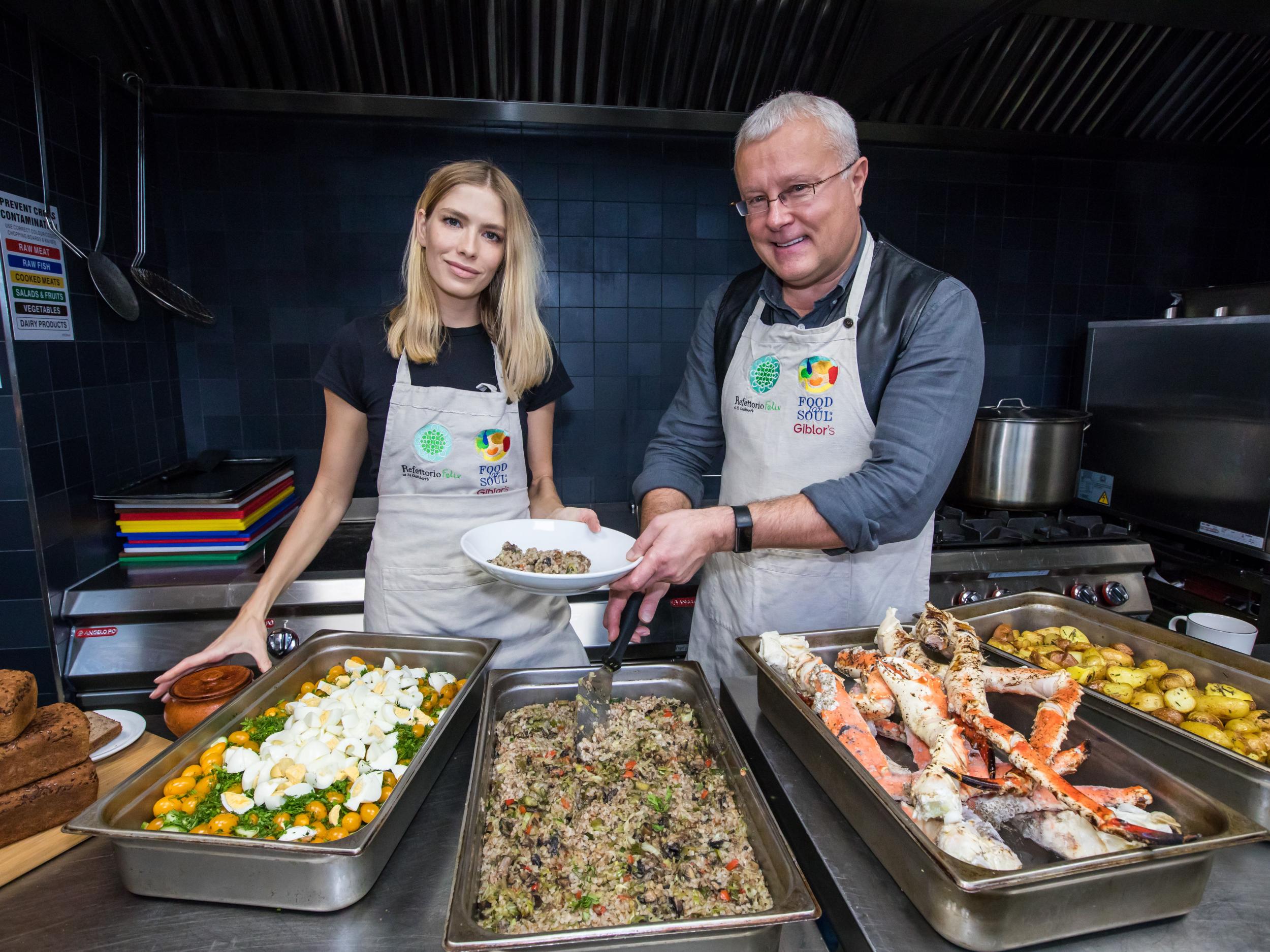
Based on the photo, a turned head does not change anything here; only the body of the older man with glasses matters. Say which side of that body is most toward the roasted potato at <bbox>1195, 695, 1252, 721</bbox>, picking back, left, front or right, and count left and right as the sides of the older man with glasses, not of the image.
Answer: left

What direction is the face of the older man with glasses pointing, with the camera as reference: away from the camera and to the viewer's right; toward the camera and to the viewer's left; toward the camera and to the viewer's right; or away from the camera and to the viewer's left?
toward the camera and to the viewer's left

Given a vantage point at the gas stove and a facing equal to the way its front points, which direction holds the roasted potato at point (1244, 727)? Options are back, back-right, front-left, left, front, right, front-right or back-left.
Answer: front

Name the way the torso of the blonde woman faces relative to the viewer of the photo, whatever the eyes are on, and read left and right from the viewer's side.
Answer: facing the viewer

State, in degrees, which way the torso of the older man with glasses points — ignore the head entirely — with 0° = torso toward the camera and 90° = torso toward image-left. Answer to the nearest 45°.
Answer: approximately 45°

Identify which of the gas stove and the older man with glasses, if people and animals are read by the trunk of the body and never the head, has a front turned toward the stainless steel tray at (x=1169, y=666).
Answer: the gas stove

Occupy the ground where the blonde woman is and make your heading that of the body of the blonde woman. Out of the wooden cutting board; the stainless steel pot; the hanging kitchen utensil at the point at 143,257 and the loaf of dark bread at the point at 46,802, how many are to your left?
1

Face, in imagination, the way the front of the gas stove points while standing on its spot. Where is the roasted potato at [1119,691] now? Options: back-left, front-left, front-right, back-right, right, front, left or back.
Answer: front

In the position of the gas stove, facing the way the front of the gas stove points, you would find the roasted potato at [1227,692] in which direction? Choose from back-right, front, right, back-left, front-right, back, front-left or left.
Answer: front

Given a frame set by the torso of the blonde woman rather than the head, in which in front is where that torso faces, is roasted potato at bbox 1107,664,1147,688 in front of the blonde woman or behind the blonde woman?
in front

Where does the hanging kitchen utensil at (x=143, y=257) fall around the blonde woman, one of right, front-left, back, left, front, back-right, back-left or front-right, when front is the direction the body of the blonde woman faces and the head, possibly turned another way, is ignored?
back-right

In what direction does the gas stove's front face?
toward the camera

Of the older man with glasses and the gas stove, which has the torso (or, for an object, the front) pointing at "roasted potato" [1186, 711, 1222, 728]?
the gas stove

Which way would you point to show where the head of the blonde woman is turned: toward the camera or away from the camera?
toward the camera

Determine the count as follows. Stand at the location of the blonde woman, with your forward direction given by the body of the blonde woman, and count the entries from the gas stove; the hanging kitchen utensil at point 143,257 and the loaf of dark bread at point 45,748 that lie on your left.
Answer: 1

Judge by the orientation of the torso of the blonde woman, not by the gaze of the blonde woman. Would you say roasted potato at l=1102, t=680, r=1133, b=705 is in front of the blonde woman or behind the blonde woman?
in front

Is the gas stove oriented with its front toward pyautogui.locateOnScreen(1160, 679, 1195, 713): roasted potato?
yes
